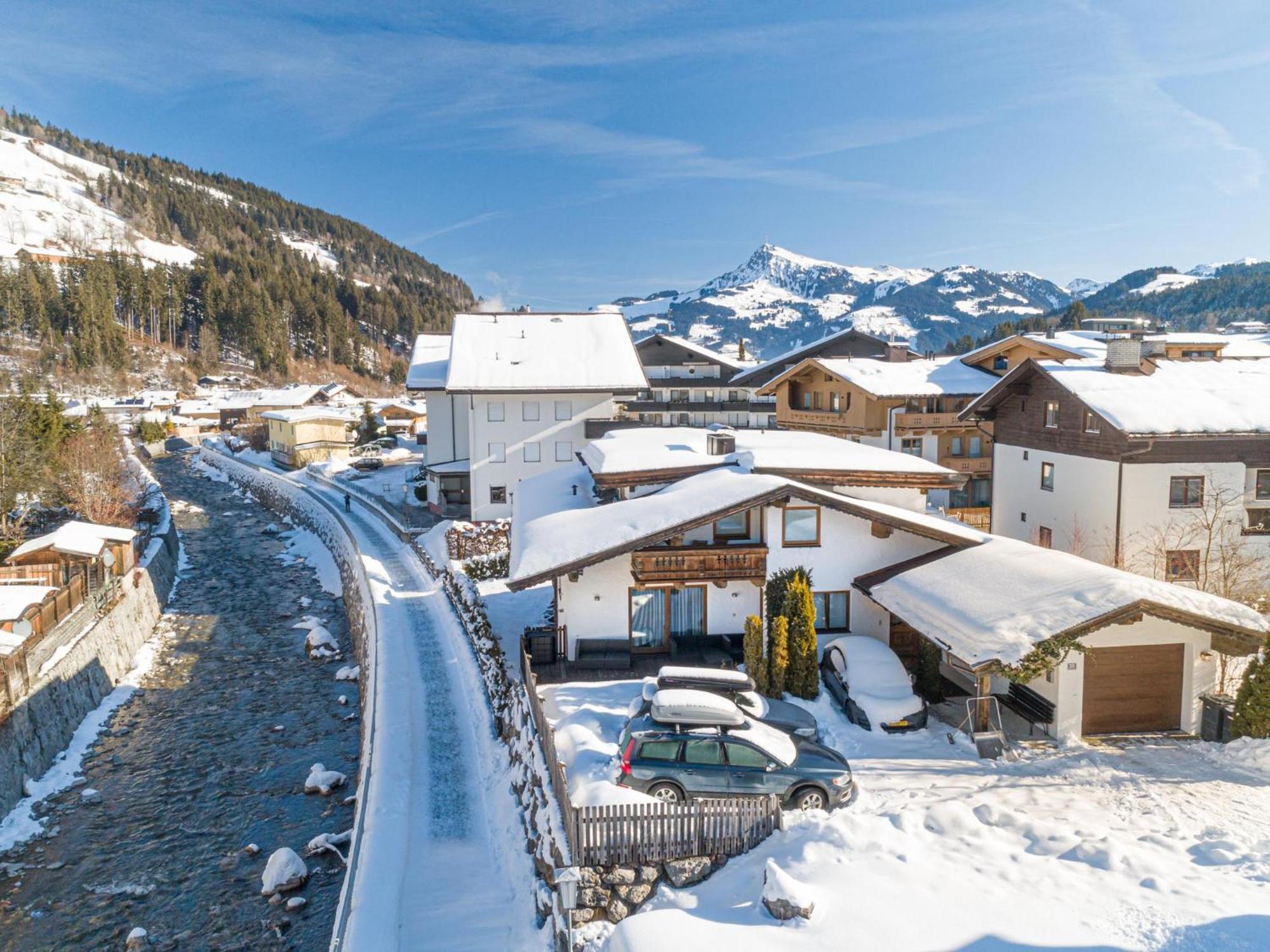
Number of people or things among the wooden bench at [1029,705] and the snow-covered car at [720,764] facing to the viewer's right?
1

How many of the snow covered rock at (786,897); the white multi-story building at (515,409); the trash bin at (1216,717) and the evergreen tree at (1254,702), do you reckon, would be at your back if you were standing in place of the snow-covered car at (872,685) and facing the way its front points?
1

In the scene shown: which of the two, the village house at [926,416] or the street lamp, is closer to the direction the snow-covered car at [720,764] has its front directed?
the village house

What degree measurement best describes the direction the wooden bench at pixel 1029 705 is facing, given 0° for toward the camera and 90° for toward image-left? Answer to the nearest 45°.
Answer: approximately 45°

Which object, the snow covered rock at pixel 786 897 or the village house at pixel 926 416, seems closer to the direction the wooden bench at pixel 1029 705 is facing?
the snow covered rock

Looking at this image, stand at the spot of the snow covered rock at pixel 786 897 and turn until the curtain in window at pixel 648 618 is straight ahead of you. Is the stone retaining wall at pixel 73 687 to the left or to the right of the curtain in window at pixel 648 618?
left

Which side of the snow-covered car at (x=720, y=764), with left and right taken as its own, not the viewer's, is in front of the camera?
right
